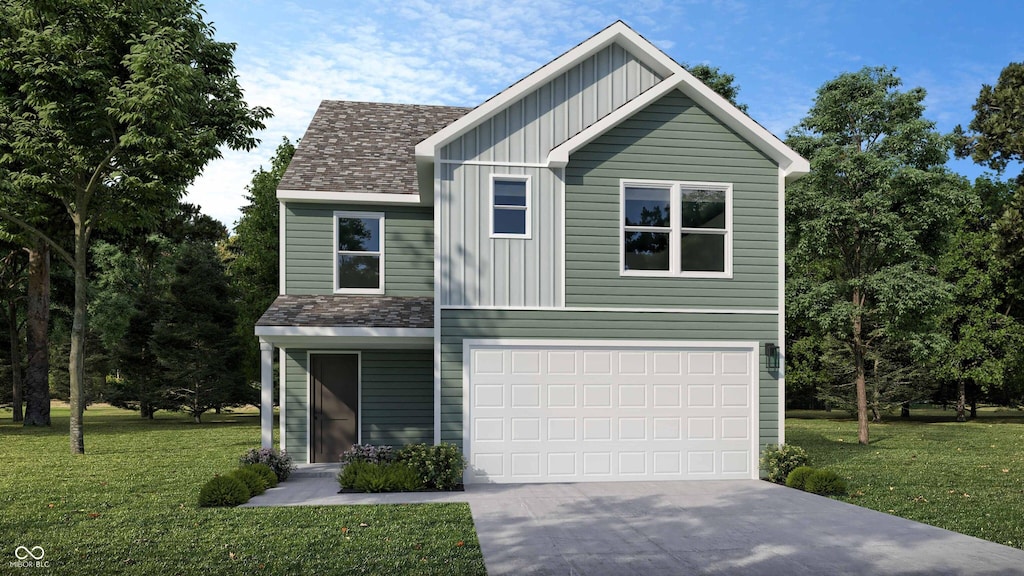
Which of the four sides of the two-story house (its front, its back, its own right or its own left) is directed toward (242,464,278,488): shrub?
right

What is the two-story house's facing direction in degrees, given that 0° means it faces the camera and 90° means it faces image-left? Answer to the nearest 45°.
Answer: approximately 0°

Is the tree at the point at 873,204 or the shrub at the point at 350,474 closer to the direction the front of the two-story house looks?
the shrub

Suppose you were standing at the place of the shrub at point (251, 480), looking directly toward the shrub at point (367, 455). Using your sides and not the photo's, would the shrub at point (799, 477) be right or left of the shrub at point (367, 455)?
right

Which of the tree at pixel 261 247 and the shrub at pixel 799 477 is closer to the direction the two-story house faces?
the shrub

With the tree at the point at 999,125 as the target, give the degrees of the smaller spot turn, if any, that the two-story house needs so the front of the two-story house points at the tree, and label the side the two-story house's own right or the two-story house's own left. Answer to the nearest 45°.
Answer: approximately 135° to the two-story house's own left

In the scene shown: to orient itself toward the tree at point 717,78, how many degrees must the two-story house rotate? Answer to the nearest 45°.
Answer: approximately 180°

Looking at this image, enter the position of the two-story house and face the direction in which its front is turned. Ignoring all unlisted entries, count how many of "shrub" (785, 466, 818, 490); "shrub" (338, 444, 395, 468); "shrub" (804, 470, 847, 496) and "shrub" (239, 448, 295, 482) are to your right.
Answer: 2

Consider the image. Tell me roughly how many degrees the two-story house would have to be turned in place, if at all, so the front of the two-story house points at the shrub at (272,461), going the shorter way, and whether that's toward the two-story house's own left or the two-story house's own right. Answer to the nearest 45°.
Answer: approximately 90° to the two-story house's own right

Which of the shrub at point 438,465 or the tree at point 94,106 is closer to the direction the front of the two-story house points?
the shrub

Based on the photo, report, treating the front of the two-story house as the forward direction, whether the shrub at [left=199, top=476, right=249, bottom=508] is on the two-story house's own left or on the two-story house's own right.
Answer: on the two-story house's own right
